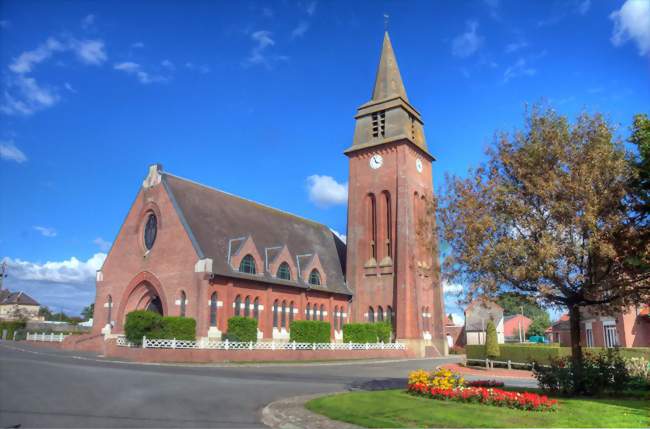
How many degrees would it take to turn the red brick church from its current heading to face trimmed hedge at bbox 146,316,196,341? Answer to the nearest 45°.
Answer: approximately 45° to its left

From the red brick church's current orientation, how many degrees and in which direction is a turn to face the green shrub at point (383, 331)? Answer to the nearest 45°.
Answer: approximately 135° to its left

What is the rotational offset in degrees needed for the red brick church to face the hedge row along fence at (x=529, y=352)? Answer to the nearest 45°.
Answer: approximately 90° to its left

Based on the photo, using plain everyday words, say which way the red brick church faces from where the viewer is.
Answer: facing the viewer and to the left of the viewer

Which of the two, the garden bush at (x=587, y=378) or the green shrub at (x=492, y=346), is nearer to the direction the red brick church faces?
the garden bush

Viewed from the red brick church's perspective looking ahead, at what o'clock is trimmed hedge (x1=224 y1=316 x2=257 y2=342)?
The trimmed hedge is roughly at 10 o'clock from the red brick church.

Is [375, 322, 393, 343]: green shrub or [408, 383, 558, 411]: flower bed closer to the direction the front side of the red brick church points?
the flower bed

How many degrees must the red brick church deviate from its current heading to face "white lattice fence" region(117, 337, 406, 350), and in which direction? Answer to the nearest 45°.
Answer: approximately 45° to its left

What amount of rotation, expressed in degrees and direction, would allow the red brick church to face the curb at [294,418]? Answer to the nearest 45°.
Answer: approximately 45° to its left
